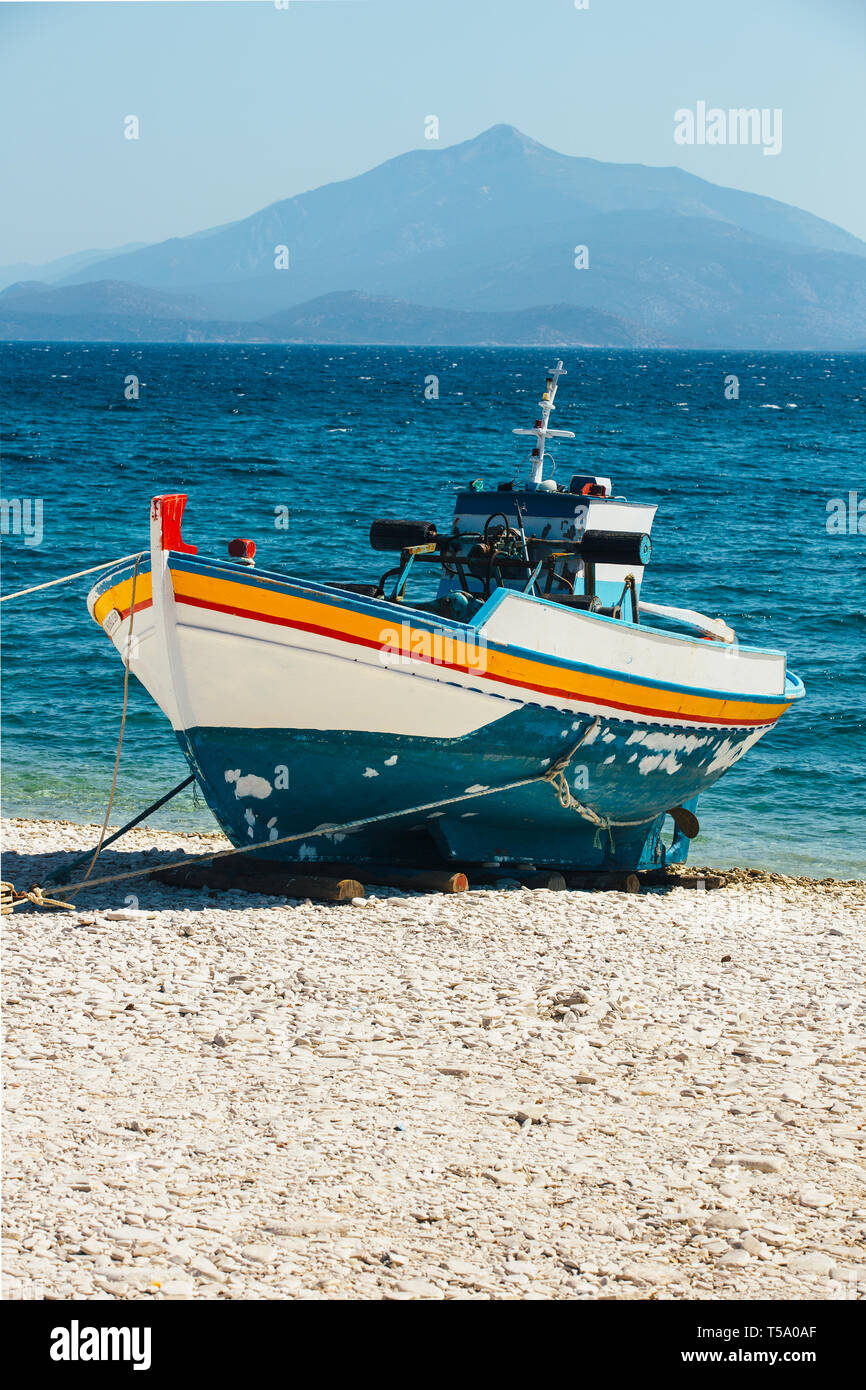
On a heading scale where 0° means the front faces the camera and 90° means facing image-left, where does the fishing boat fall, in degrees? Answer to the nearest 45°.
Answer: approximately 45°
